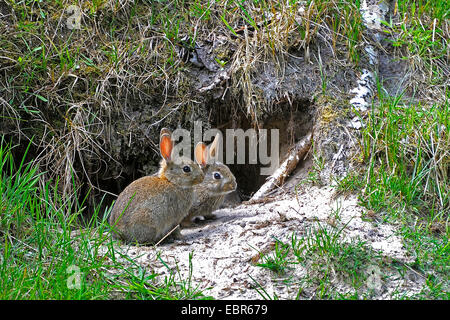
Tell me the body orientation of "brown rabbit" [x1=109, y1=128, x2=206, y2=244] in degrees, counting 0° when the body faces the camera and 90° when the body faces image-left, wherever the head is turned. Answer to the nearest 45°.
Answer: approximately 270°

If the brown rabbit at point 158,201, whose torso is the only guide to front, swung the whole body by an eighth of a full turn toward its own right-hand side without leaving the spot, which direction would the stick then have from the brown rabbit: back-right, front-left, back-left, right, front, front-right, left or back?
left

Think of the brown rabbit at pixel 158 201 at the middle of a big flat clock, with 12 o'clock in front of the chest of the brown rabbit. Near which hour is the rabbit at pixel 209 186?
The rabbit is roughly at 10 o'clock from the brown rabbit.
